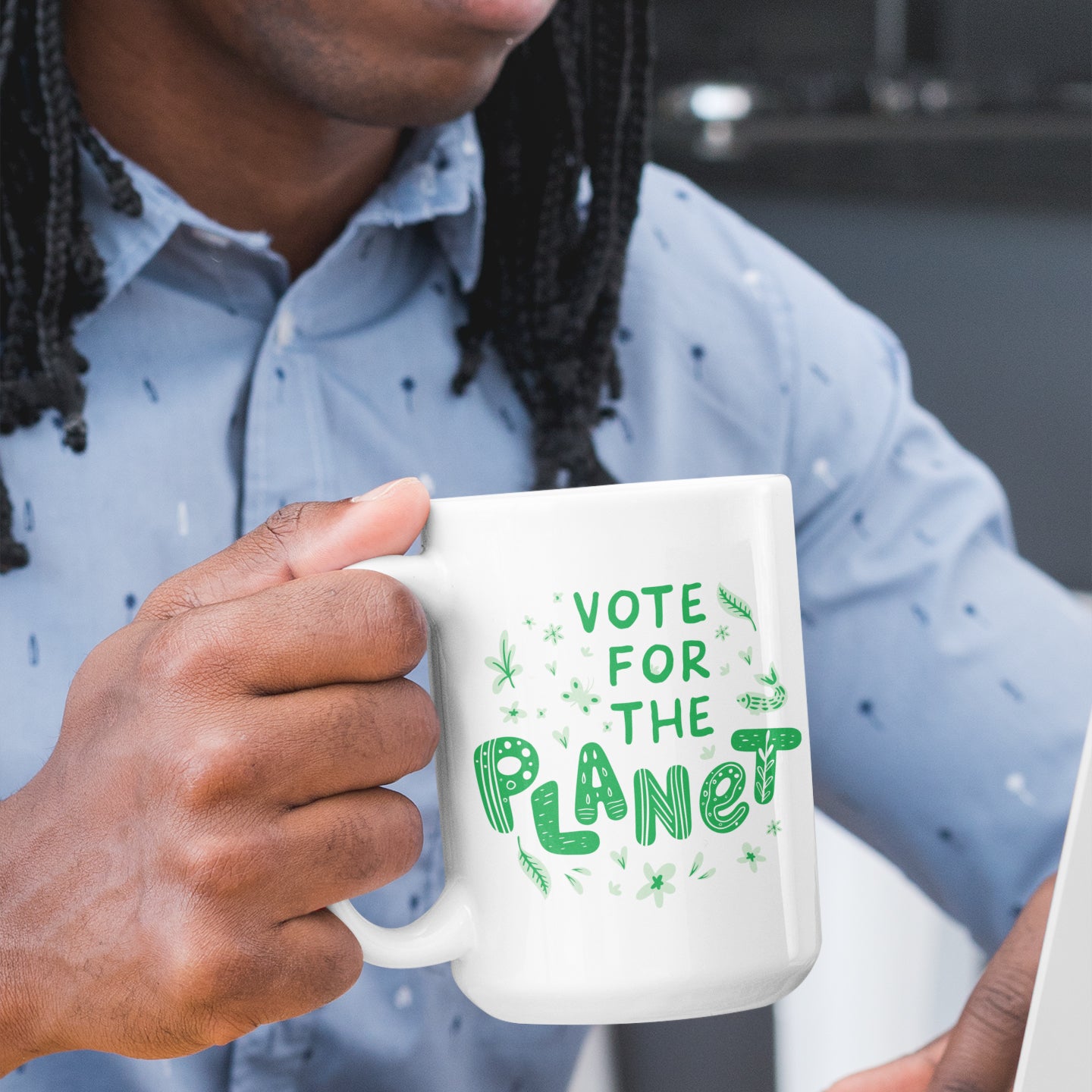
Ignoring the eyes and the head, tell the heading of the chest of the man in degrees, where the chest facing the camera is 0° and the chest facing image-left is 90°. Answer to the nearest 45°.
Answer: approximately 0°
